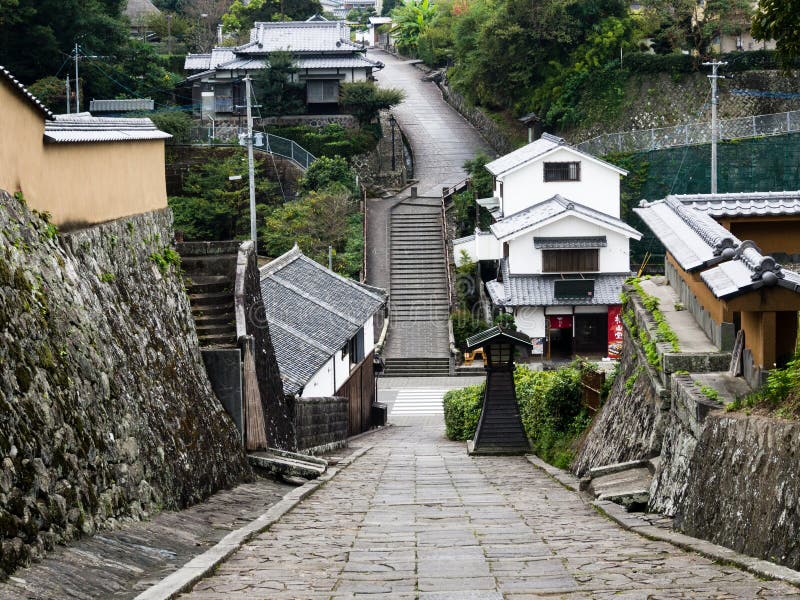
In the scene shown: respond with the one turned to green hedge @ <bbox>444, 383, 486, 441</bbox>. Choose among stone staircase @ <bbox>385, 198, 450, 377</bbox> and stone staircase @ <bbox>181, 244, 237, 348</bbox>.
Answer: stone staircase @ <bbox>385, 198, 450, 377</bbox>

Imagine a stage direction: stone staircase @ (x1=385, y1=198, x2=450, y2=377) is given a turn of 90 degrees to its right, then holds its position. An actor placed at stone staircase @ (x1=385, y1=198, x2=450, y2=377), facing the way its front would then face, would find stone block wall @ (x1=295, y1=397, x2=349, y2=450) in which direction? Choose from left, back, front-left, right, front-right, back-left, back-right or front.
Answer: left

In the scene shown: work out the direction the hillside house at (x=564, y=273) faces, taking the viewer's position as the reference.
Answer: facing the viewer

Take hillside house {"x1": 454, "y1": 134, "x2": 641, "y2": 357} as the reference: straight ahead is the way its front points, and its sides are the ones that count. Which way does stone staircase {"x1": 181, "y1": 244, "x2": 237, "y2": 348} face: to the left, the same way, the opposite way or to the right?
the same way

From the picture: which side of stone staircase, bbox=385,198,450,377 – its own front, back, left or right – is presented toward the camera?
front

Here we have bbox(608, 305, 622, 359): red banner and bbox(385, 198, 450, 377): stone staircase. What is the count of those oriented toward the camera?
2

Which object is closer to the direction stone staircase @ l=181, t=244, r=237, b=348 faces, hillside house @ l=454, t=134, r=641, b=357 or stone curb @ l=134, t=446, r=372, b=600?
the stone curb

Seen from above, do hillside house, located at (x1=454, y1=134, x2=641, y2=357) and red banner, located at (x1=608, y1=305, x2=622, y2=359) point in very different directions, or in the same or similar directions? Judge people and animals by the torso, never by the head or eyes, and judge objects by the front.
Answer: same or similar directions

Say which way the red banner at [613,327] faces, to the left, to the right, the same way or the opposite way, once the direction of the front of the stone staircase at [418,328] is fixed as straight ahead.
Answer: the same way

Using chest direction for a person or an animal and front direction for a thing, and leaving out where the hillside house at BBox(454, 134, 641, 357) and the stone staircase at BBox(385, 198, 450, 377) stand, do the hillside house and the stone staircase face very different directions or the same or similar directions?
same or similar directions

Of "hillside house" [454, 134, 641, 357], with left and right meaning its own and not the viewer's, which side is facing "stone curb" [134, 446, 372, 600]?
front

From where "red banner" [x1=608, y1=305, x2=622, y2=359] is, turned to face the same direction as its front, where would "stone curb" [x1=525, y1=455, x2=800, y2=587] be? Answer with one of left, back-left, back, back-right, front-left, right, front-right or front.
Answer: front

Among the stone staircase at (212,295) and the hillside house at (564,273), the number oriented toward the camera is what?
2

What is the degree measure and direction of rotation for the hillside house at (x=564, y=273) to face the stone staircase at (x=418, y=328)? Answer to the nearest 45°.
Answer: approximately 90° to its right

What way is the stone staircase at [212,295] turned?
toward the camera

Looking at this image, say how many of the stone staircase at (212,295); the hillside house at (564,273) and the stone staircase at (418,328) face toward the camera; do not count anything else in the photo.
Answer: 3
